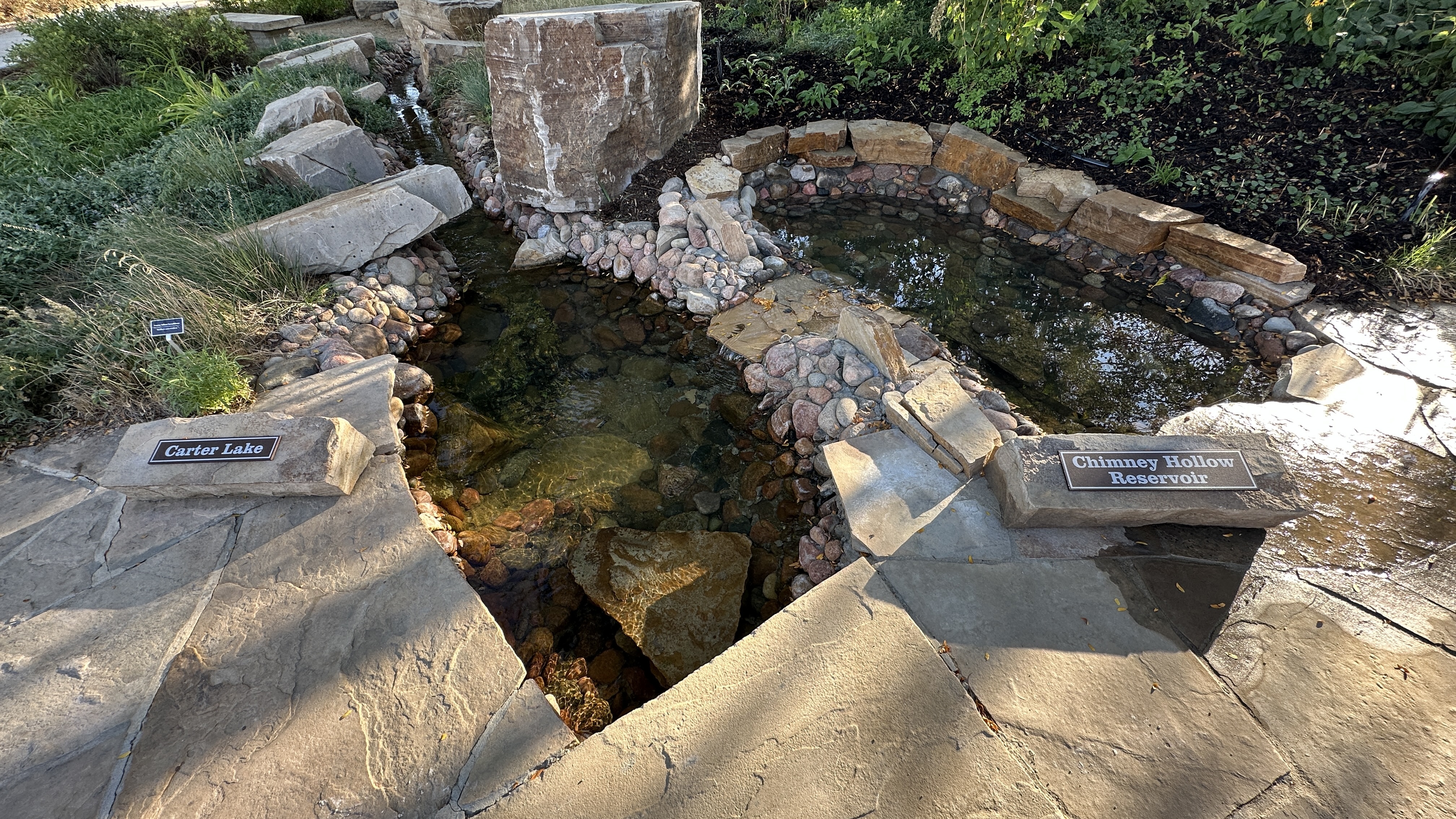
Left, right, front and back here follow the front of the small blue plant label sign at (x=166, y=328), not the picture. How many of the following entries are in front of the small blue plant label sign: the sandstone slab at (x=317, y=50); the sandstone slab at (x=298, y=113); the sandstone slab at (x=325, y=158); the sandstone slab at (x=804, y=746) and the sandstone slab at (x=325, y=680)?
2

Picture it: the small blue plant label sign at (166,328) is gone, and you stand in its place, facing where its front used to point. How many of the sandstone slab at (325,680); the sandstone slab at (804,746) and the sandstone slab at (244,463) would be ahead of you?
3

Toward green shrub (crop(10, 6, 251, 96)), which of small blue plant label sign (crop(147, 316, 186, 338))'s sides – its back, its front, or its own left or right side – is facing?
back

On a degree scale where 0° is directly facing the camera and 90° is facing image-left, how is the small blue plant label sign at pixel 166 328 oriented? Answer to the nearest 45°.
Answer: approximately 0°

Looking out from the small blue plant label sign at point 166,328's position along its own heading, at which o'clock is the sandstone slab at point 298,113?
The sandstone slab is roughly at 7 o'clock from the small blue plant label sign.

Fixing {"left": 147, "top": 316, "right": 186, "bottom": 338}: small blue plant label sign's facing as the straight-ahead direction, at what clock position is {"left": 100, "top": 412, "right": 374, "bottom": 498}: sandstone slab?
The sandstone slab is roughly at 12 o'clock from the small blue plant label sign.

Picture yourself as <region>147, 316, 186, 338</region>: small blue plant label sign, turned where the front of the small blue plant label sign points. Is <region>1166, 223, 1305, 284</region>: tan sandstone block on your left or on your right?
on your left

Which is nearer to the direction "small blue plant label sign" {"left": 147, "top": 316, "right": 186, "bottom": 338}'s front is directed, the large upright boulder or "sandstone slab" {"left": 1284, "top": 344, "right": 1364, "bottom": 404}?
the sandstone slab

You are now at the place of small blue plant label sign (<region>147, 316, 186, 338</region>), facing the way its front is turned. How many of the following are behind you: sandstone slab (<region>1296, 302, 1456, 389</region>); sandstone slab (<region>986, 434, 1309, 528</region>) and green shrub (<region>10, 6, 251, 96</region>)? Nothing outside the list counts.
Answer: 1

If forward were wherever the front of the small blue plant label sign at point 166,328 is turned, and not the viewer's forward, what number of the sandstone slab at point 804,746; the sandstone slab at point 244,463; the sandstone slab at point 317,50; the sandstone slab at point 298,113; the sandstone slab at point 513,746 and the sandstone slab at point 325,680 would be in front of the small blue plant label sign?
4

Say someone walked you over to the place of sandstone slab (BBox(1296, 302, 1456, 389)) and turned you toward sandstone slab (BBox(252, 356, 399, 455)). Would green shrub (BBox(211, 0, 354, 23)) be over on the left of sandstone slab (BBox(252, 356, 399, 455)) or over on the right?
right

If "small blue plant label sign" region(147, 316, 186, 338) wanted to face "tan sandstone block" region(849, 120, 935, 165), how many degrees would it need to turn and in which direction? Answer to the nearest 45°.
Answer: approximately 90° to its left

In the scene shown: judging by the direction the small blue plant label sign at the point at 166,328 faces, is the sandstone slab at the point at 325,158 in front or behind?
behind

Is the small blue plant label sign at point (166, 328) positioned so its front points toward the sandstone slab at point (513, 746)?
yes

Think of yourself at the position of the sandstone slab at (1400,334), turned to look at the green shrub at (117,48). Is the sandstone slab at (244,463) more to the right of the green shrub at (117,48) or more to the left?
left
